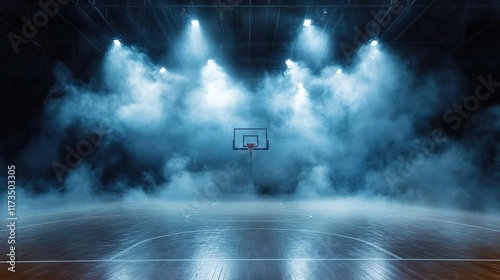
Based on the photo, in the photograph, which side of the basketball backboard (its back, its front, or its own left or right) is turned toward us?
front
